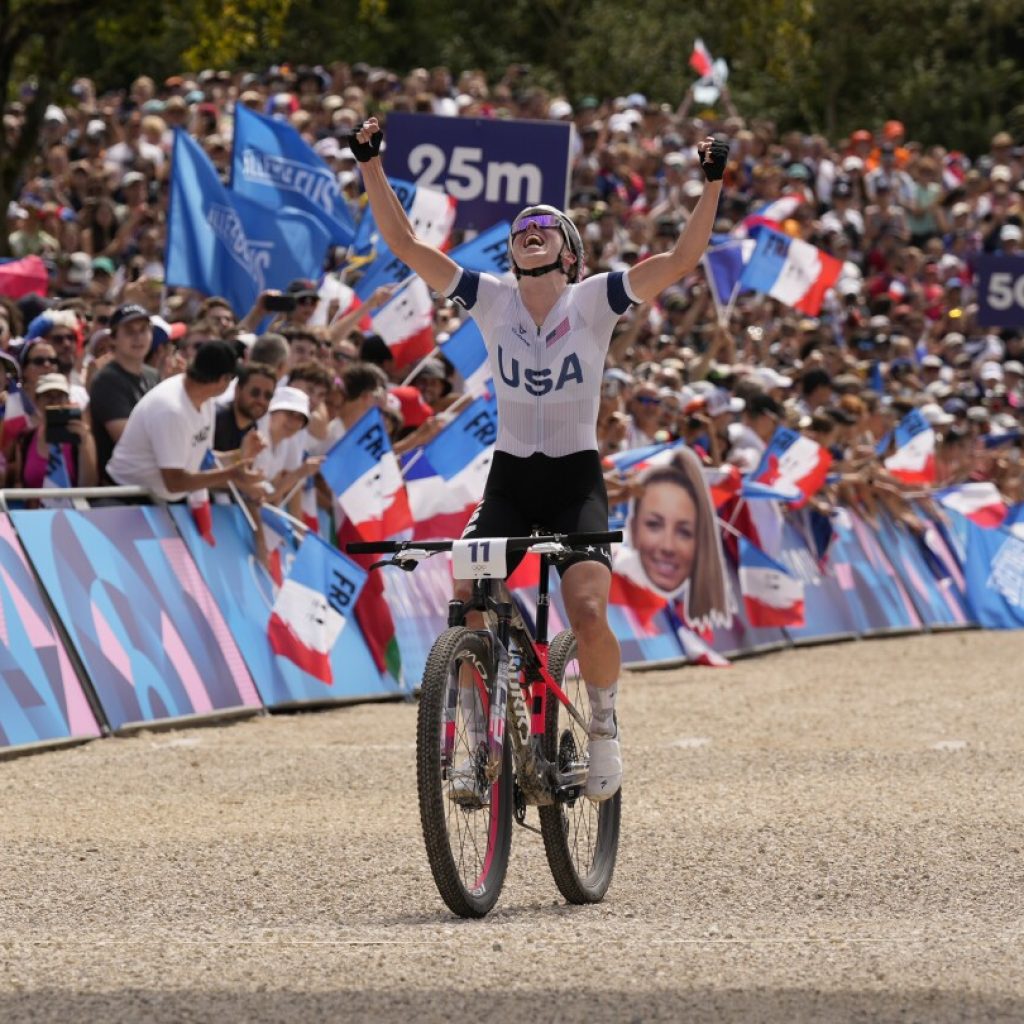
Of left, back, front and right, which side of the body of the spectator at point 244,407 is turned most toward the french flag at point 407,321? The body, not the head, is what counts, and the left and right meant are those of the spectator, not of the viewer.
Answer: left

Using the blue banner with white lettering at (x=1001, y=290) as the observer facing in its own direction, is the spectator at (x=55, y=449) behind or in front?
in front

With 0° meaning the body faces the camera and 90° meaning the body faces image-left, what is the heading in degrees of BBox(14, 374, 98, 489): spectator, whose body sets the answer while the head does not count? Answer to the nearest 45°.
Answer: approximately 0°

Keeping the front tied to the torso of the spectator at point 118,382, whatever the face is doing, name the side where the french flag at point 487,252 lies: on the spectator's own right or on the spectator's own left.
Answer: on the spectator's own left

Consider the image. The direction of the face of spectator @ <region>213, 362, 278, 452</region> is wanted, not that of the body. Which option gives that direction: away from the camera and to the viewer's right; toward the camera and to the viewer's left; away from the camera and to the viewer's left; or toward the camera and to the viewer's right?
toward the camera and to the viewer's right

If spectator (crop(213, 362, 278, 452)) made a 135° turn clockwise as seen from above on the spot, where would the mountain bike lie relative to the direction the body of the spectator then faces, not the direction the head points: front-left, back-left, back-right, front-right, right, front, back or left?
left

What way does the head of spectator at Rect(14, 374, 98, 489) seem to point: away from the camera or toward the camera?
toward the camera

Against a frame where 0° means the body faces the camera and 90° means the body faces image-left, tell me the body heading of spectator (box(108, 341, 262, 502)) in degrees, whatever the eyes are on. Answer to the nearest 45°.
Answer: approximately 270°

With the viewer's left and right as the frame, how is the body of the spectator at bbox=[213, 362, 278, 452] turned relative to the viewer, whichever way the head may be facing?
facing the viewer and to the right of the viewer

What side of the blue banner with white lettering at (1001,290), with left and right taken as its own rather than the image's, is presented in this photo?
front

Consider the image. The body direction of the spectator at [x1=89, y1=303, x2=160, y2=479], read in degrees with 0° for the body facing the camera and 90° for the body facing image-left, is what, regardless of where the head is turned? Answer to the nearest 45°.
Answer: approximately 315°

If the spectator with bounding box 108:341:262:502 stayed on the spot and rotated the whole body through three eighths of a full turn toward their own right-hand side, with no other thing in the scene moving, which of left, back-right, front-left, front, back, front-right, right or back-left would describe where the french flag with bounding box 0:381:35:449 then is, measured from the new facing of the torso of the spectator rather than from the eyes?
front-right
